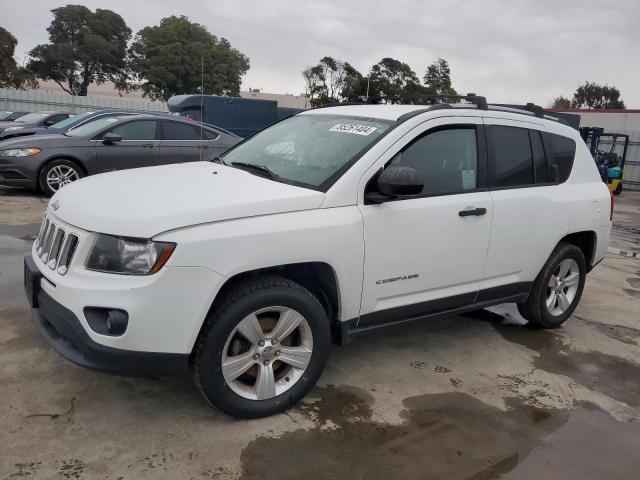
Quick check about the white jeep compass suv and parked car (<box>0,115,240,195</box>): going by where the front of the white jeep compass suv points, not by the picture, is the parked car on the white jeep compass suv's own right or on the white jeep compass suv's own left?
on the white jeep compass suv's own right

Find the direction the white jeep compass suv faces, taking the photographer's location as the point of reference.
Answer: facing the viewer and to the left of the viewer

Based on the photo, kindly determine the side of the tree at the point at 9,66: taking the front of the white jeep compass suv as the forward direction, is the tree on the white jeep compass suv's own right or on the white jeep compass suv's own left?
on the white jeep compass suv's own right
